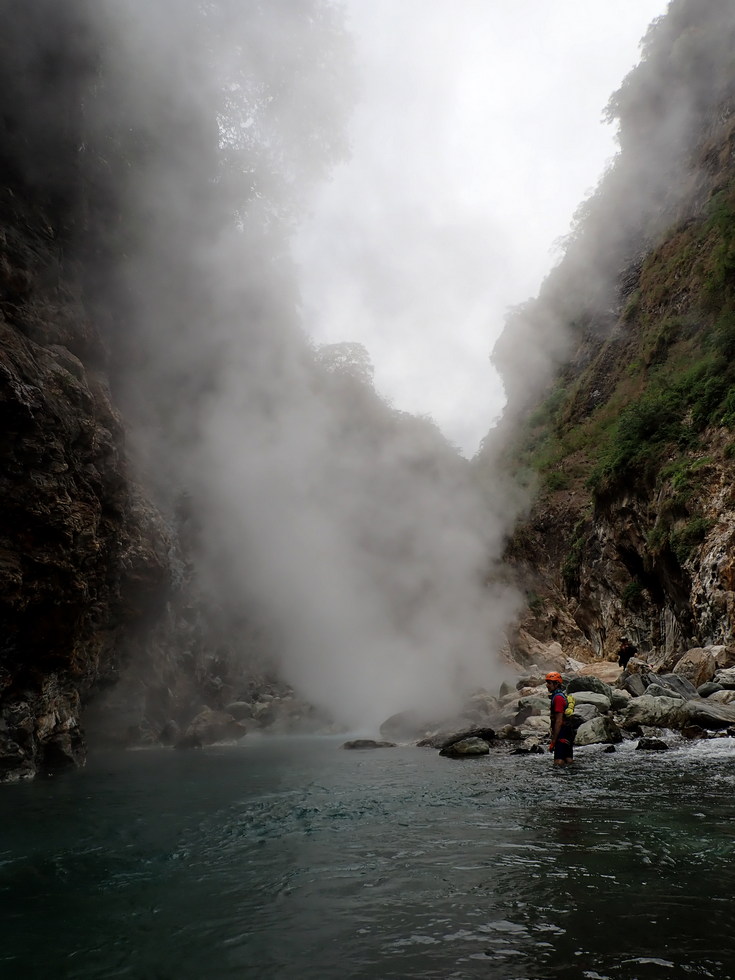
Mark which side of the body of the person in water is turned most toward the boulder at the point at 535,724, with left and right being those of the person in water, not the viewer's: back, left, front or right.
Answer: right

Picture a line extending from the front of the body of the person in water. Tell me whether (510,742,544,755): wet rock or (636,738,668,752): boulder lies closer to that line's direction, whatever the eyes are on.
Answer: the wet rock

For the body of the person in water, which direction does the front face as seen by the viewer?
to the viewer's left

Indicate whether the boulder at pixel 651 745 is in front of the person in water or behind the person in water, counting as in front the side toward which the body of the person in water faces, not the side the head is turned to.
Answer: behind

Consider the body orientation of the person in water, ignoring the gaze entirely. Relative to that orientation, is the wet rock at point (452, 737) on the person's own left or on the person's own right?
on the person's own right

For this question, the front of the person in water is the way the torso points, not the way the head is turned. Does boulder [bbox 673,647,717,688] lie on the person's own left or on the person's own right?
on the person's own right

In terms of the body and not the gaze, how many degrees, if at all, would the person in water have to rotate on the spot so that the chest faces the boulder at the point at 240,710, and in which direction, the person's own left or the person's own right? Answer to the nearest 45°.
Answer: approximately 45° to the person's own right

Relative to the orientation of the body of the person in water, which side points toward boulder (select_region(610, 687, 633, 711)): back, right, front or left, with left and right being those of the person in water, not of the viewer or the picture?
right
